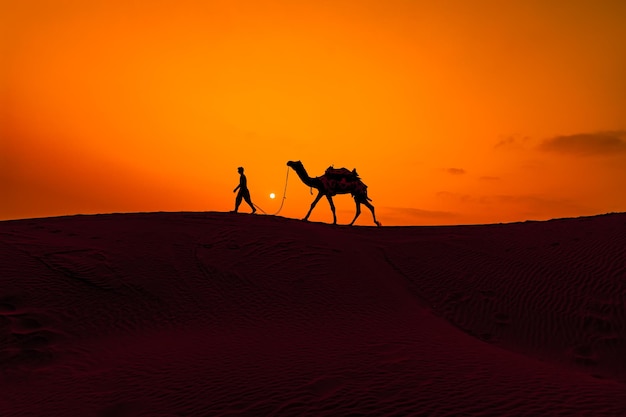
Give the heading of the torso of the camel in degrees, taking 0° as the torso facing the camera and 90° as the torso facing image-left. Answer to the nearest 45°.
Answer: approximately 90°

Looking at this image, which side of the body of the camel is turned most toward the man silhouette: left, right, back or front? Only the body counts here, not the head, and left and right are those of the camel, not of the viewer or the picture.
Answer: front

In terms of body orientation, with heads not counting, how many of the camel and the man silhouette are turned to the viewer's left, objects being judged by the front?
2

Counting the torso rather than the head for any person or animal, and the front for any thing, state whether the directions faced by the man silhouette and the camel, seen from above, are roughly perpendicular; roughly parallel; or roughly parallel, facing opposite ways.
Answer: roughly parallel

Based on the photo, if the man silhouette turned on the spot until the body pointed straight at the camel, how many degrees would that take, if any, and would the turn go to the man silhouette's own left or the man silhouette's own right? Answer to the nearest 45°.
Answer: approximately 180°

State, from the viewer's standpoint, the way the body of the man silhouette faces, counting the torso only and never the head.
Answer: to the viewer's left
